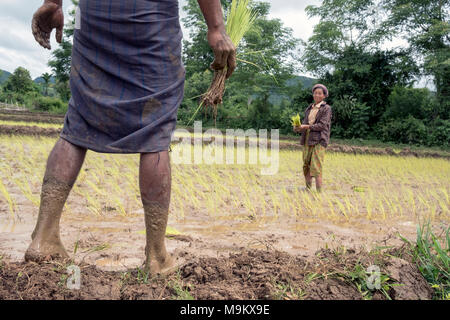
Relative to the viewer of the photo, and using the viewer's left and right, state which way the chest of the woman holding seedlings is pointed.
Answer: facing the viewer and to the left of the viewer

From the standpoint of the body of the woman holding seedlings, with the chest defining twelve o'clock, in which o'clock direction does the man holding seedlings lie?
The man holding seedlings is roughly at 11 o'clock from the woman holding seedlings.
